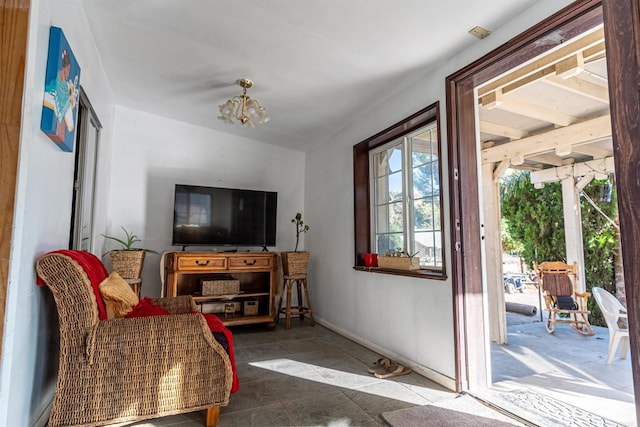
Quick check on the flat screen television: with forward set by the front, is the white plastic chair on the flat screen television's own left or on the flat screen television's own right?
on the flat screen television's own left

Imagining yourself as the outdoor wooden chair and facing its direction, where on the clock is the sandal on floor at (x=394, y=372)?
The sandal on floor is roughly at 2 o'clock from the outdoor wooden chair.

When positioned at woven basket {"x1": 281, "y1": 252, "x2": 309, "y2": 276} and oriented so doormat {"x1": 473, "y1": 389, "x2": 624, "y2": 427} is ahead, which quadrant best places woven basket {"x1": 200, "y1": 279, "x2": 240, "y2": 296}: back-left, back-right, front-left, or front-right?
back-right

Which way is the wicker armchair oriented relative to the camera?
to the viewer's right

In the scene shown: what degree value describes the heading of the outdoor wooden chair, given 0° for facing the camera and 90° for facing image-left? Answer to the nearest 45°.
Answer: approximately 315°

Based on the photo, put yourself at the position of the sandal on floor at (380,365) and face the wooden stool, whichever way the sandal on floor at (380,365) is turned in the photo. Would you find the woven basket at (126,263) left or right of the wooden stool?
left
